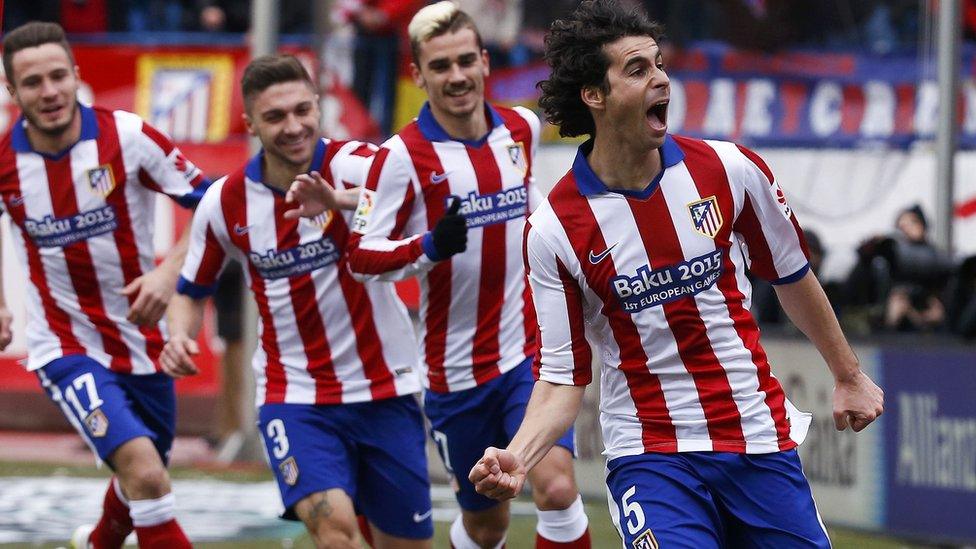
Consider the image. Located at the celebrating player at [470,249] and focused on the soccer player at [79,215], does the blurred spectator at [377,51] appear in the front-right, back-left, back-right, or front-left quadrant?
front-right

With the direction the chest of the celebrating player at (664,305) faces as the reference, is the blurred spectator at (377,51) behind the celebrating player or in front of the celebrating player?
behind

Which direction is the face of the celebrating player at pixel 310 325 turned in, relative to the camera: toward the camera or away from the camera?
toward the camera

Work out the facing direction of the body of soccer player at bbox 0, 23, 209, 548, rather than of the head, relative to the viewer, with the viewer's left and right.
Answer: facing the viewer

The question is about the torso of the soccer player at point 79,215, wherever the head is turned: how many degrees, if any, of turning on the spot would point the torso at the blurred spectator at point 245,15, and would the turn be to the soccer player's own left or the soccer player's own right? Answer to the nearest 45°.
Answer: approximately 180°

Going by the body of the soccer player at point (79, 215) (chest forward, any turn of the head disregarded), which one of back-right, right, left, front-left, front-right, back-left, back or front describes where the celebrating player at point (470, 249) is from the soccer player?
front-left

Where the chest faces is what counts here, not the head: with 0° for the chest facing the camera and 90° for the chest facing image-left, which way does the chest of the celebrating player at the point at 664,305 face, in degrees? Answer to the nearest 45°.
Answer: approximately 0°

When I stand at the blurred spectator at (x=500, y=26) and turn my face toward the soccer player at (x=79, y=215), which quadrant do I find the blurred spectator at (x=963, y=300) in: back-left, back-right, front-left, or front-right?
front-left

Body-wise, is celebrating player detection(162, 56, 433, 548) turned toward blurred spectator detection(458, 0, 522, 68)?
no

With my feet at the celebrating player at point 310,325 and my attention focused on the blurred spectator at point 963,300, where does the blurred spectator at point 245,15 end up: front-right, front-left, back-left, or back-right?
front-left

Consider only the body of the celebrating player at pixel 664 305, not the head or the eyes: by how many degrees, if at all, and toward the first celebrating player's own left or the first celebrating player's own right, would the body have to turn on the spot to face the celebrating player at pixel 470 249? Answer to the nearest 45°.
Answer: approximately 135° to the first celebrating player's own right

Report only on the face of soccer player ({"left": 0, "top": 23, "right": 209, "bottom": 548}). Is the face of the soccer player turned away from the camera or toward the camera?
toward the camera

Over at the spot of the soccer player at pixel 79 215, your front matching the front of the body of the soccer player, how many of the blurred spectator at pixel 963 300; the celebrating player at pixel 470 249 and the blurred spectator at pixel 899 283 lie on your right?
0

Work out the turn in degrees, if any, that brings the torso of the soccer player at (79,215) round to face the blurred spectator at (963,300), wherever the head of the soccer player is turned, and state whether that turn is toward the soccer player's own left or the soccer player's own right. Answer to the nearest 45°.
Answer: approximately 90° to the soccer player's own left

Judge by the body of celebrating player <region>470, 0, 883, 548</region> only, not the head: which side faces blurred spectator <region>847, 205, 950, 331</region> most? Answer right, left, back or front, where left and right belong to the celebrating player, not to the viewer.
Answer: back

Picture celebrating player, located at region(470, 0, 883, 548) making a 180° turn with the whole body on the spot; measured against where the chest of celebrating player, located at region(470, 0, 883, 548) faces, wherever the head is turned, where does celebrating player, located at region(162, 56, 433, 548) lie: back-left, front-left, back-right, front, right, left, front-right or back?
front-left

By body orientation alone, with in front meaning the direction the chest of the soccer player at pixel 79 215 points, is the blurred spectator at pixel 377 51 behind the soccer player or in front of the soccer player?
behind

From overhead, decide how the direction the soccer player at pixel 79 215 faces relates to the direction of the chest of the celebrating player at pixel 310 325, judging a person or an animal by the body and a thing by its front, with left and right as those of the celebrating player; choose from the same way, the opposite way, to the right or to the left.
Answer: the same way
